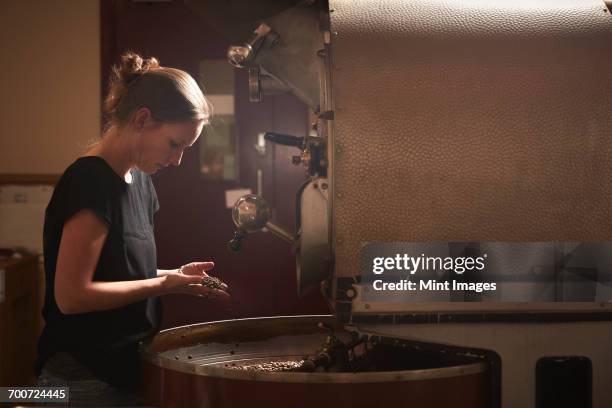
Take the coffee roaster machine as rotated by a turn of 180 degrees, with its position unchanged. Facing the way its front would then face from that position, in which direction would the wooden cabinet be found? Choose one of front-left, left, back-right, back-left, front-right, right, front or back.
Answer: back-left

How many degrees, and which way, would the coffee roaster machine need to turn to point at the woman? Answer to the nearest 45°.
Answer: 0° — it already faces them

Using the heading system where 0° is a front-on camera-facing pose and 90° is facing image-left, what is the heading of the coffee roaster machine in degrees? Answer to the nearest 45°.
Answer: approximately 90°
